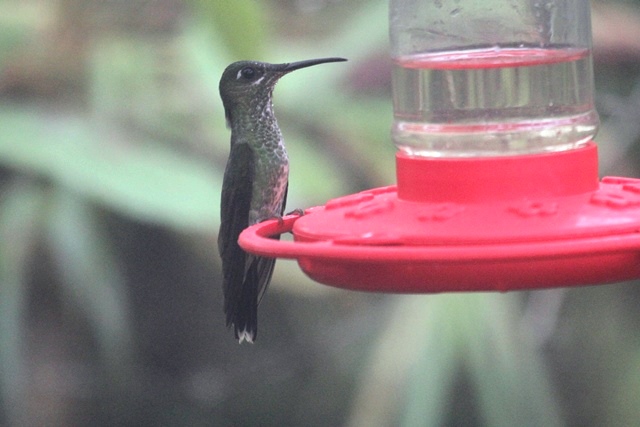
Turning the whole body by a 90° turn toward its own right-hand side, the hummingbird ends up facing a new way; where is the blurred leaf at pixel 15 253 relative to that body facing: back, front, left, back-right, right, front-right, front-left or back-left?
back-right

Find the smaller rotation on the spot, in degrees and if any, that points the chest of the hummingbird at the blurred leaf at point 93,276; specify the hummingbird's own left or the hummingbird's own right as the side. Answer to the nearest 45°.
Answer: approximately 135° to the hummingbird's own left

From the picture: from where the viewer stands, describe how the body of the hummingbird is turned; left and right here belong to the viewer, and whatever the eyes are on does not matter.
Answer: facing to the right of the viewer

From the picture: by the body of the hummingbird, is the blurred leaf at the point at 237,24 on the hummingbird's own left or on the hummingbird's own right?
on the hummingbird's own left

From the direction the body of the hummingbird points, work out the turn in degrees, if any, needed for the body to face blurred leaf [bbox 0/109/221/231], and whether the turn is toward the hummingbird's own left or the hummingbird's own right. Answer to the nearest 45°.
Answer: approximately 135° to the hummingbird's own left
